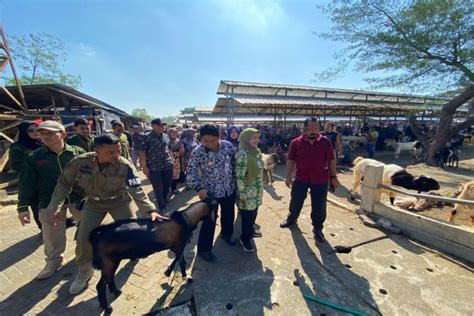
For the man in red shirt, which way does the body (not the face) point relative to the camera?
toward the camera

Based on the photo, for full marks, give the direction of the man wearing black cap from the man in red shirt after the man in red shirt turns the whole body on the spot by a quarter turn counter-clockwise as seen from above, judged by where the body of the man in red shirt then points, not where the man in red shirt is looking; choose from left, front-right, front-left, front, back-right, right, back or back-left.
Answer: back

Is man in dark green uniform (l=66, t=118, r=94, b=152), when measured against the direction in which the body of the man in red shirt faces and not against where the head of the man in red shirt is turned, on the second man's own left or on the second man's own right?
on the second man's own right

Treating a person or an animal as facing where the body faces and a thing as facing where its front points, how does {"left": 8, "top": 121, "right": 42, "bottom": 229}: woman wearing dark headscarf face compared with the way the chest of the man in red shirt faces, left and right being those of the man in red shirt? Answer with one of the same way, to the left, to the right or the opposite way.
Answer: to the left

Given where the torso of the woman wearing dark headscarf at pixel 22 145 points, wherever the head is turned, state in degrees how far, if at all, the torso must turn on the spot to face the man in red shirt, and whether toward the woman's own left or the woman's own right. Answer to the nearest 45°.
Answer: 0° — they already face them

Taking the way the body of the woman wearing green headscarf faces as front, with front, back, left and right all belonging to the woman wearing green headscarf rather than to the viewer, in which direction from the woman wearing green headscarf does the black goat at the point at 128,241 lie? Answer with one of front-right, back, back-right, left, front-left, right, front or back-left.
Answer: right

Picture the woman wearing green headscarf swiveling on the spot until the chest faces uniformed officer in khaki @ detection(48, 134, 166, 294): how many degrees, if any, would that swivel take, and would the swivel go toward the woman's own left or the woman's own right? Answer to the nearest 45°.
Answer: approximately 90° to the woman's own right

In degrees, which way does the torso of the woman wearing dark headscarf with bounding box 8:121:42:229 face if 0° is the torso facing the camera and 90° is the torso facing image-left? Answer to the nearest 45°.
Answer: approximately 315°

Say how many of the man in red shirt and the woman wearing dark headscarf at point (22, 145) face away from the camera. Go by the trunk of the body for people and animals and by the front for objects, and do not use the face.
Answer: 0

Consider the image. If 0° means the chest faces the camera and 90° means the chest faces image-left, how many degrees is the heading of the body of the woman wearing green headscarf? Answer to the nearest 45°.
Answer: approximately 315°

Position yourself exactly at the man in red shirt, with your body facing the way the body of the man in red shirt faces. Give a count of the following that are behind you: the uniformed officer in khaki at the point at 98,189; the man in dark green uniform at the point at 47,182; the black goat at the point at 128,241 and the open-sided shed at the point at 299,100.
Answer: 1

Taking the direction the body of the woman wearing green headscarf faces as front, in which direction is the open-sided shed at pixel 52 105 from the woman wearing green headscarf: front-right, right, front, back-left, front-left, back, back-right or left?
back

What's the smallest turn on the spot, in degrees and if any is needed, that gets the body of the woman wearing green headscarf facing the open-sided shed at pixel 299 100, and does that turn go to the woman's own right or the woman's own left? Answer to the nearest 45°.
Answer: approximately 135° to the woman's own left

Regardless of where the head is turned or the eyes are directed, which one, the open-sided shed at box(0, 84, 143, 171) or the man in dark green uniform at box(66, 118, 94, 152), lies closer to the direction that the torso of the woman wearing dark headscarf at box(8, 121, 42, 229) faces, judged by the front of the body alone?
the man in dark green uniform

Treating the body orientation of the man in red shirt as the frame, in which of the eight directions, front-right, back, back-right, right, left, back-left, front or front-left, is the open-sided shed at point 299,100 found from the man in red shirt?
back

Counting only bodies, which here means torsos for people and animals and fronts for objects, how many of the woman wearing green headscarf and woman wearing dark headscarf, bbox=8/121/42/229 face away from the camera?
0

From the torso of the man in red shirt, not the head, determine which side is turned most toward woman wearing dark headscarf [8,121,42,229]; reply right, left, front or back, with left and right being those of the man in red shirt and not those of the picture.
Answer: right

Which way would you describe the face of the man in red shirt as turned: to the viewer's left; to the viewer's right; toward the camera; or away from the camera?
toward the camera

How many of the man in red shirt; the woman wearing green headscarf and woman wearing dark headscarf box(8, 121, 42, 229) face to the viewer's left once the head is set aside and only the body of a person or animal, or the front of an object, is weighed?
0
